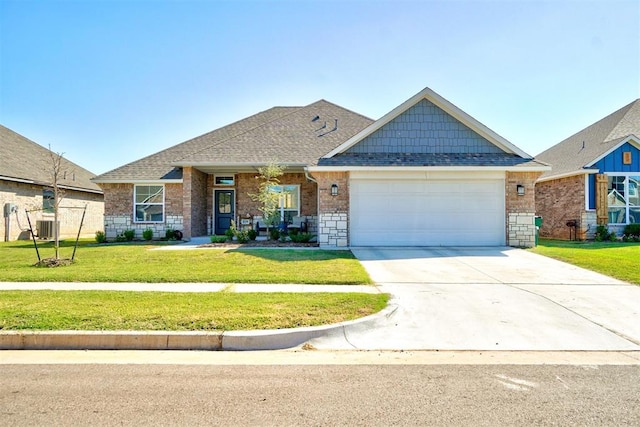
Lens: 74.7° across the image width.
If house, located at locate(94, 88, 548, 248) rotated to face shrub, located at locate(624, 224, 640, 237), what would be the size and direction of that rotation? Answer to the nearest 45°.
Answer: approximately 90° to its left

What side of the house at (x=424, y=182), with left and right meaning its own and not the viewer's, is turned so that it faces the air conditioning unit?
right

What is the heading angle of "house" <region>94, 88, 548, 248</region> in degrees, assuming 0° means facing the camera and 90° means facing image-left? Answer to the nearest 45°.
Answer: approximately 0°

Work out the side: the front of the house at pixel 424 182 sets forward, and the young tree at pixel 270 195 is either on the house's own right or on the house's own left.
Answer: on the house's own right

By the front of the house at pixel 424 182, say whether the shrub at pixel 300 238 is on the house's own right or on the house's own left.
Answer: on the house's own right

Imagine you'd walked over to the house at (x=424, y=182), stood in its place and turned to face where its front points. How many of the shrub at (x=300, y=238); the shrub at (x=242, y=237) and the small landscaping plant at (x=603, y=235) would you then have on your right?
2

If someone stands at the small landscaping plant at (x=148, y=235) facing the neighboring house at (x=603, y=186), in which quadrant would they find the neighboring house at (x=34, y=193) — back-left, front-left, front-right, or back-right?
back-left

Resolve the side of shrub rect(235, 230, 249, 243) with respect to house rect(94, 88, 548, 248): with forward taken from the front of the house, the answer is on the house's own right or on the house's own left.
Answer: on the house's own right

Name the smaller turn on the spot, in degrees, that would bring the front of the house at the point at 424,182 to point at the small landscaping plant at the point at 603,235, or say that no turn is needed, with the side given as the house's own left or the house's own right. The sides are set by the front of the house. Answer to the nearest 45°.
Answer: approximately 90° to the house's own left

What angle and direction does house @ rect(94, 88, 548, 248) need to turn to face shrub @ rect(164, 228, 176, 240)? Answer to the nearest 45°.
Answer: approximately 90° to its right

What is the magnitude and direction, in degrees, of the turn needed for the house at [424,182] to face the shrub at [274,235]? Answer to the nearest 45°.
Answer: approximately 90° to its right
